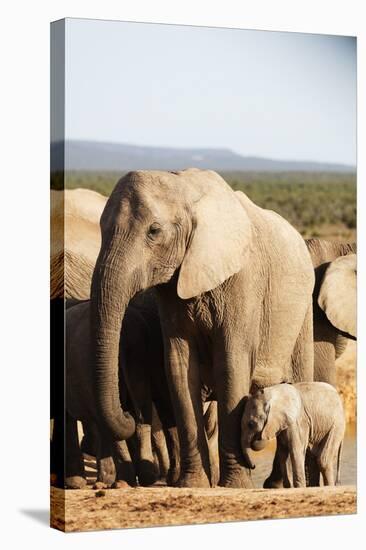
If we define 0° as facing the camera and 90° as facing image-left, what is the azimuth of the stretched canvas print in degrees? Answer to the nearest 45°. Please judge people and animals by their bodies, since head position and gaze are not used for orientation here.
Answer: approximately 315°
